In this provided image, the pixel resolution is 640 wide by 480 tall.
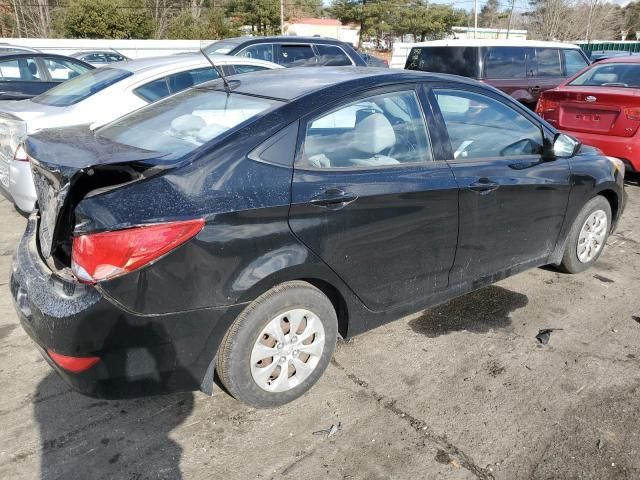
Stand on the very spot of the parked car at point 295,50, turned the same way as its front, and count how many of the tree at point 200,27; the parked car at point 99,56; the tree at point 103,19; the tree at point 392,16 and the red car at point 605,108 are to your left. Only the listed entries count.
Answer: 1

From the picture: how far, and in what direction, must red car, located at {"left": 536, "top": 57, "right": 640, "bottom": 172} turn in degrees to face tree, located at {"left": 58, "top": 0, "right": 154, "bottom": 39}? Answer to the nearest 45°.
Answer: approximately 90° to its left

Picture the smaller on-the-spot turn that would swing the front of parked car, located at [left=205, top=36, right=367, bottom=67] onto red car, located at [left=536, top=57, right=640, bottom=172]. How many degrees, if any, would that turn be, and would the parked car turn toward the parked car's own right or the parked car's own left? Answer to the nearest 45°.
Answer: approximately 90° to the parked car's own left

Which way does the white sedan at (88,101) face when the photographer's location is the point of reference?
facing away from the viewer and to the right of the viewer

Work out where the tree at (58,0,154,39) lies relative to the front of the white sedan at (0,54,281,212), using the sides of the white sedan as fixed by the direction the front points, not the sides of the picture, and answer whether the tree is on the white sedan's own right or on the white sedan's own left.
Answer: on the white sedan's own left

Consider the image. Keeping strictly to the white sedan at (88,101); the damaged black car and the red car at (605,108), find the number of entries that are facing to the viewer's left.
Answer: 0

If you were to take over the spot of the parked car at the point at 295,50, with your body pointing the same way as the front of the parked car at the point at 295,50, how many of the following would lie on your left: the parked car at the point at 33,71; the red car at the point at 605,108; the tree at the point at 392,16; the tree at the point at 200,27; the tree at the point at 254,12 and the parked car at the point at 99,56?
1

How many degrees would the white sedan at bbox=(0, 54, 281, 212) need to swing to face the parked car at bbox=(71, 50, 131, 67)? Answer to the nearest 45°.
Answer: approximately 45° to its left

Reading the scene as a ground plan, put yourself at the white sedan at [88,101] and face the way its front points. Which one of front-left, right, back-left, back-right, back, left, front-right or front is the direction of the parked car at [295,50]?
front

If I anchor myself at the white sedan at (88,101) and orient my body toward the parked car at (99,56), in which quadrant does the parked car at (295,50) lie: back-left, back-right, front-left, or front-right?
front-right

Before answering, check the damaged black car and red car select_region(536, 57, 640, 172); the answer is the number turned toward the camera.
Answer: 0

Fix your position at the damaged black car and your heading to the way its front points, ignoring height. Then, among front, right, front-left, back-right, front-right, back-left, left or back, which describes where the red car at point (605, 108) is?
front

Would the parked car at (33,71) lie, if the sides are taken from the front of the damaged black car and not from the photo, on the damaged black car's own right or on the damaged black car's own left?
on the damaged black car's own left

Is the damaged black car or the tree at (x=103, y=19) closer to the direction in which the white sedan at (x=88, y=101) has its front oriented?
the tree

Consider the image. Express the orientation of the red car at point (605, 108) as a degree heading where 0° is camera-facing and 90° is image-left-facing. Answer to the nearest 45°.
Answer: approximately 225°

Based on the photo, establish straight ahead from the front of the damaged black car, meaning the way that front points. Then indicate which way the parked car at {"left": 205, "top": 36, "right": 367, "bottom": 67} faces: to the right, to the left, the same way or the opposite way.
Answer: the opposite way

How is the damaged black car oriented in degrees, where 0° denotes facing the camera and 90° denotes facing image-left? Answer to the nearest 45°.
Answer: approximately 225°
